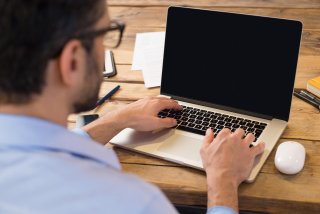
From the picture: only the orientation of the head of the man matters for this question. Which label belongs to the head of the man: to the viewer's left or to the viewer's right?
to the viewer's right

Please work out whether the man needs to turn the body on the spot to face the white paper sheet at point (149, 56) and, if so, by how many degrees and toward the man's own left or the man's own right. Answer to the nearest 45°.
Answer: approximately 45° to the man's own left

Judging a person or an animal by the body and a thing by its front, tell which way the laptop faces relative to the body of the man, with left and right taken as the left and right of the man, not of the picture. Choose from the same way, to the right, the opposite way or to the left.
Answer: the opposite way

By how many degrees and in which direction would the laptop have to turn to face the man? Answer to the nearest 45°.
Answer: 0° — it already faces them

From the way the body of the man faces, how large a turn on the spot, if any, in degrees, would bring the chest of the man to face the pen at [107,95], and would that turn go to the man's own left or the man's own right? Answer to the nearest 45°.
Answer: approximately 45° to the man's own left

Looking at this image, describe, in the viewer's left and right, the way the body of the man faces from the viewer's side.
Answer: facing away from the viewer and to the right of the viewer
